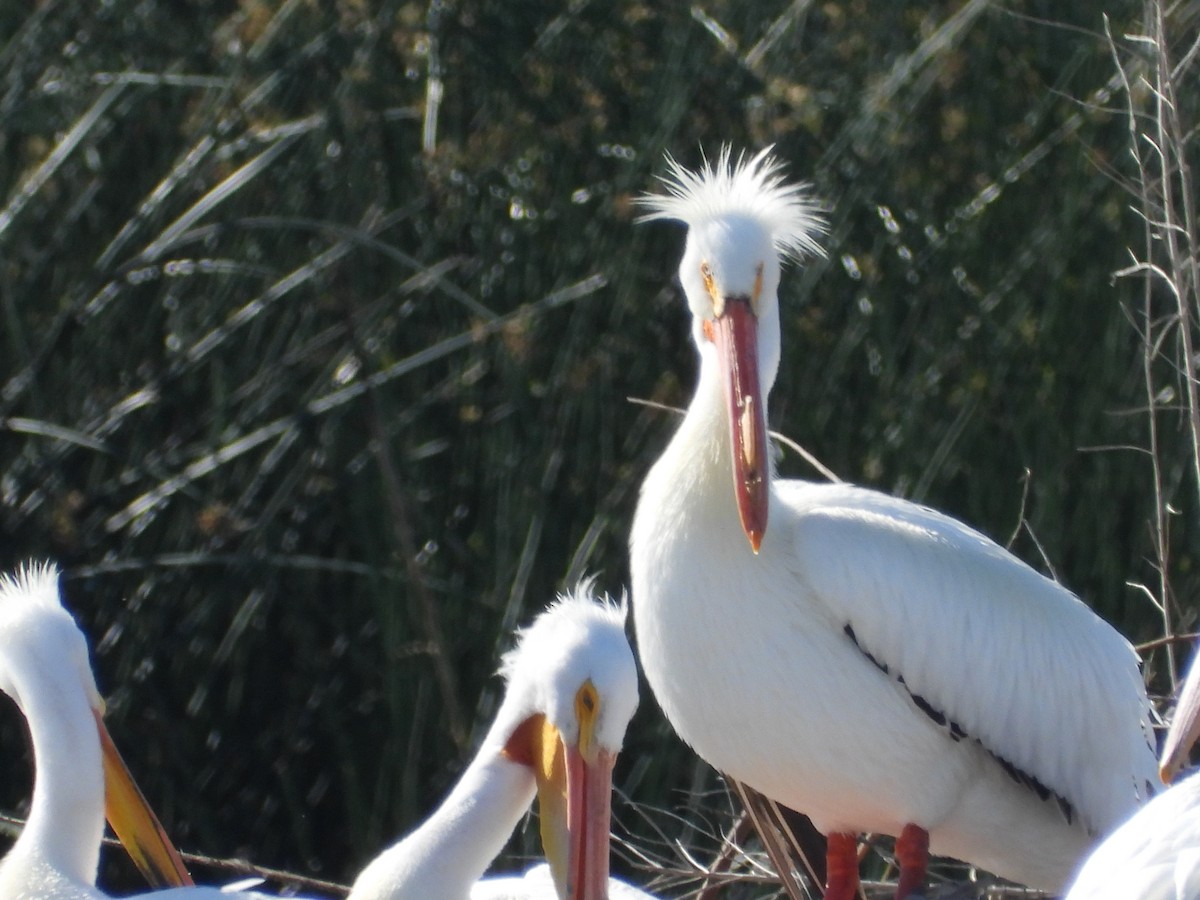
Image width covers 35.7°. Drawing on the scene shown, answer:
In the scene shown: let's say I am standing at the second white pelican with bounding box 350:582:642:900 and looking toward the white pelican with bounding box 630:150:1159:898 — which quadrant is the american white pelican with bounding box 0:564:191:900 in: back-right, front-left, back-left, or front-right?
back-left

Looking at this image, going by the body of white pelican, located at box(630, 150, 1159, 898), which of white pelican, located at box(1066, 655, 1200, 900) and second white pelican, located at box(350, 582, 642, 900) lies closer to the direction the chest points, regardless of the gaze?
the second white pelican

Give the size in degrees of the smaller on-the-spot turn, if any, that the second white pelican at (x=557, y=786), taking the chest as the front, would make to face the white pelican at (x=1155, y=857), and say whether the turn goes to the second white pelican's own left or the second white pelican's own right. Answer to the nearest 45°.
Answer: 0° — it already faces it

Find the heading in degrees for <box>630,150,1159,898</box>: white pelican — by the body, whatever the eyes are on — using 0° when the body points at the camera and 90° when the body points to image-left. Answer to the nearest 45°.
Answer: approximately 45°

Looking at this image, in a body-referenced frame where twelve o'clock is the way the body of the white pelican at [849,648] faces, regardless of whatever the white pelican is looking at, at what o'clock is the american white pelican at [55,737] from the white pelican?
The american white pelican is roughly at 1 o'clock from the white pelican.

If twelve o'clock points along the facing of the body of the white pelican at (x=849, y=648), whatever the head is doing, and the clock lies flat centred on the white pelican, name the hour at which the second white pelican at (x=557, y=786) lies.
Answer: The second white pelican is roughly at 12 o'clock from the white pelican.

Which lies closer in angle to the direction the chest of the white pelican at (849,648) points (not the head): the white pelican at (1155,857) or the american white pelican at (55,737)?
the american white pelican
